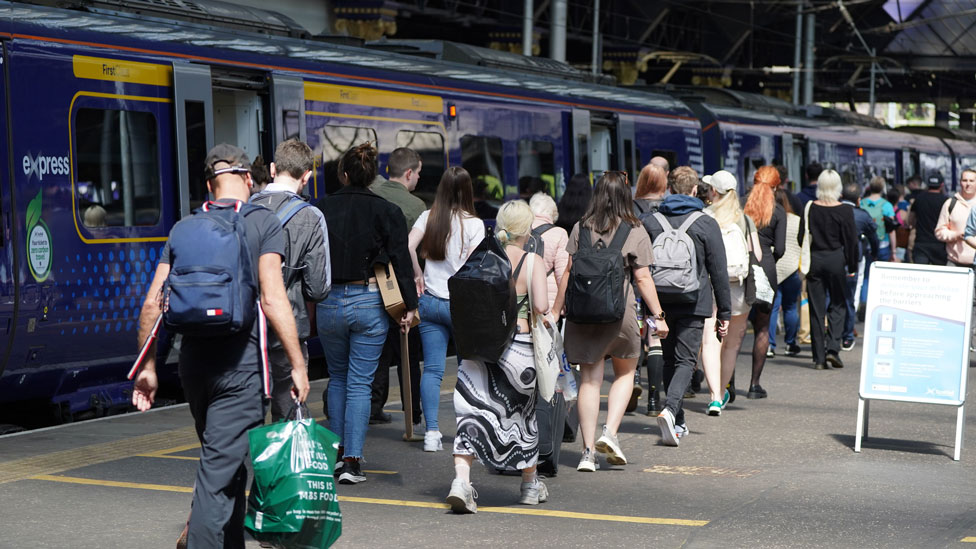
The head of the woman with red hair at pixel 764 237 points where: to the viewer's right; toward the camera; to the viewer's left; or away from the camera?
away from the camera

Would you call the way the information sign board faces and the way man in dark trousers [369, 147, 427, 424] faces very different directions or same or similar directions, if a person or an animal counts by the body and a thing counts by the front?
very different directions

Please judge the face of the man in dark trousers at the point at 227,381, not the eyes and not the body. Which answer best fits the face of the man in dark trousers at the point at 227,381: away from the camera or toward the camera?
away from the camera

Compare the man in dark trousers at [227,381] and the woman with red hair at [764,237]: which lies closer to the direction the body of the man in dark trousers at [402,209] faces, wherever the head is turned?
the woman with red hair

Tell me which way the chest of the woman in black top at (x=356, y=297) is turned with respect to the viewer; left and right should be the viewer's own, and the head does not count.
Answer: facing away from the viewer

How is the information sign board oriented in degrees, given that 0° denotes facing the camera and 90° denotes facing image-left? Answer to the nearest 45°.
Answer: approximately 0°

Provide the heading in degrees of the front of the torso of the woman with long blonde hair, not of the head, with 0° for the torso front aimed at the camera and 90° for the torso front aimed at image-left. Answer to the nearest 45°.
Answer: approximately 180°

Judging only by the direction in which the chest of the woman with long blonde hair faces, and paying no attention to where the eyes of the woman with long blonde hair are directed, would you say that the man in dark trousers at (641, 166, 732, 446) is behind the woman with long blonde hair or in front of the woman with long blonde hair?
behind

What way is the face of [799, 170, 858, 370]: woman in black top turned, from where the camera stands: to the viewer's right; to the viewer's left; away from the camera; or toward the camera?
away from the camera

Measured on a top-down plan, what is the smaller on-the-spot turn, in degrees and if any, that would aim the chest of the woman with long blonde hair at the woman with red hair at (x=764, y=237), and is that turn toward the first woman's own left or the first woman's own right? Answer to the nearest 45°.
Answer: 0° — they already face them

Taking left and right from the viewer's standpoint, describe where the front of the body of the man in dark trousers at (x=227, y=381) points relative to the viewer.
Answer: facing away from the viewer
